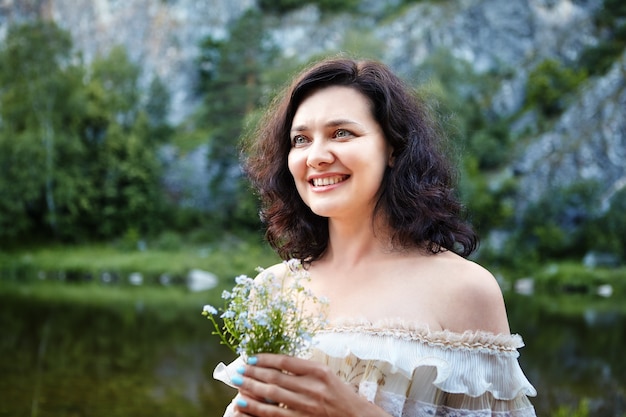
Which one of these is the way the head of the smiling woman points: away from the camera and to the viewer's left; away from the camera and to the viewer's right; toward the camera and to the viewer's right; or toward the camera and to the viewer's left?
toward the camera and to the viewer's left

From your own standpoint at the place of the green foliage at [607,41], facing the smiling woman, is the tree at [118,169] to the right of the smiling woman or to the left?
right

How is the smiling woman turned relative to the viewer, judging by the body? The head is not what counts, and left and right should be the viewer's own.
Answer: facing the viewer and to the left of the viewer

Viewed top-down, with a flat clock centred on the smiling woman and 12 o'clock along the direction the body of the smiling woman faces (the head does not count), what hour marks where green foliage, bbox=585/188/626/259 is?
The green foliage is roughly at 5 o'clock from the smiling woman.

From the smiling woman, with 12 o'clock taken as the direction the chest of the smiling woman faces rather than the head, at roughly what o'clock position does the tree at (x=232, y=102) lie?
The tree is roughly at 4 o'clock from the smiling woman.

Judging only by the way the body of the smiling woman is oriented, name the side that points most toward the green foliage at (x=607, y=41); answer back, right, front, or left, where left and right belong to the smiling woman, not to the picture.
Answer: back

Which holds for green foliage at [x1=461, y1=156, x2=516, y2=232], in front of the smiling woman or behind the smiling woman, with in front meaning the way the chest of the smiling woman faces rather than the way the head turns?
behind

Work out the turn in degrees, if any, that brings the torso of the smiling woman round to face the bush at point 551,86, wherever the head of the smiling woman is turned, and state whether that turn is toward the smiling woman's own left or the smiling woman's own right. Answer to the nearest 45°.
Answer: approximately 135° to the smiling woman's own right

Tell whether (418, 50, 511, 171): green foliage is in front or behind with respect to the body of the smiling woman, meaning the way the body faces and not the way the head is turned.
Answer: behind
